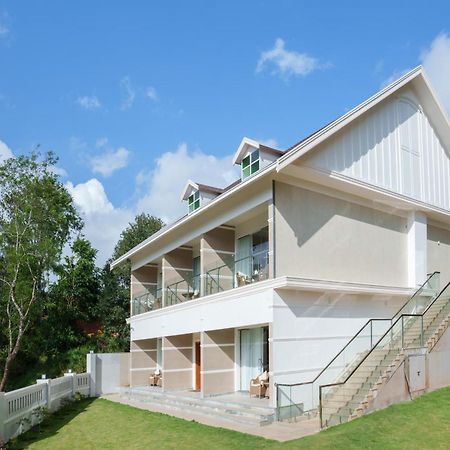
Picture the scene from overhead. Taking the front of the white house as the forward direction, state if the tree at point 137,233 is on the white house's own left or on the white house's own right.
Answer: on the white house's own right

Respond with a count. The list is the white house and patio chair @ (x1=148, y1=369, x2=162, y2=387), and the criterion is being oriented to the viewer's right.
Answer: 0

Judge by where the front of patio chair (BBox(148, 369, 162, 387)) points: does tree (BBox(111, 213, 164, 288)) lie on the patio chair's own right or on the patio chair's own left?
on the patio chair's own right

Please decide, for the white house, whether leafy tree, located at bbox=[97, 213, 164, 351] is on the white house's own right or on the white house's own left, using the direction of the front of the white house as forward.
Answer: on the white house's own right

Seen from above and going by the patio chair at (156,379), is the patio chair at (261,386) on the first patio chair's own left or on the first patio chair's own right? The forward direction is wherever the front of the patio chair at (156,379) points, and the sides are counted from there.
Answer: on the first patio chair's own left

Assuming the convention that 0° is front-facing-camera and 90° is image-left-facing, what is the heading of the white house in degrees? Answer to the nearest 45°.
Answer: approximately 45°
